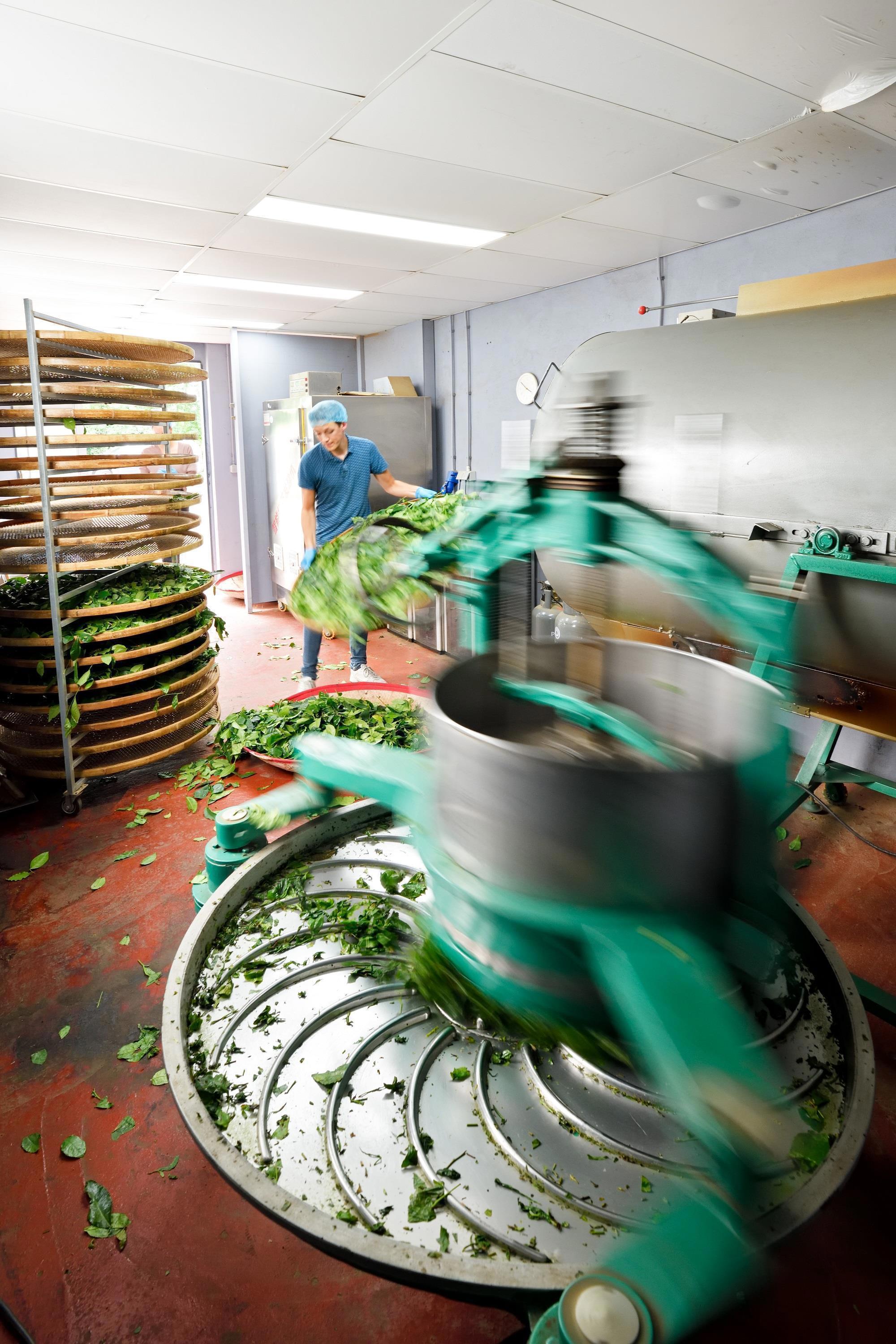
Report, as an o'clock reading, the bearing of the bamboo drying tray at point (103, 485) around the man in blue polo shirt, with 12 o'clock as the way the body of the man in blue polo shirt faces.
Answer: The bamboo drying tray is roughly at 1 o'clock from the man in blue polo shirt.

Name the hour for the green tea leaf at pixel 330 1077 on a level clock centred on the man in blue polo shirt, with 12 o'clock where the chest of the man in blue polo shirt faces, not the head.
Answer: The green tea leaf is roughly at 12 o'clock from the man in blue polo shirt.

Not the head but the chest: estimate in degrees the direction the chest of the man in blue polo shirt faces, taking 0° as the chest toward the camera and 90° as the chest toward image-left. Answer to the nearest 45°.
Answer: approximately 0°

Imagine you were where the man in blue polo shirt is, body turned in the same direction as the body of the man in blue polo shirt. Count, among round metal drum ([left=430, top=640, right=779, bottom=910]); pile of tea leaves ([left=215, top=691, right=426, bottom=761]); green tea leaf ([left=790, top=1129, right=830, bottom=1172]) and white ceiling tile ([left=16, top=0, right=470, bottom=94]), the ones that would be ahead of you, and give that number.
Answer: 4

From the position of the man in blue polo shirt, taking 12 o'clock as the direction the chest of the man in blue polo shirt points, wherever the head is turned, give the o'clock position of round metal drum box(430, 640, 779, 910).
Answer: The round metal drum is roughly at 12 o'clock from the man in blue polo shirt.

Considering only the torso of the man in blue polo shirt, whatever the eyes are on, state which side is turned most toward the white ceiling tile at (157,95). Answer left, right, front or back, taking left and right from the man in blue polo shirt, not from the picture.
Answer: front

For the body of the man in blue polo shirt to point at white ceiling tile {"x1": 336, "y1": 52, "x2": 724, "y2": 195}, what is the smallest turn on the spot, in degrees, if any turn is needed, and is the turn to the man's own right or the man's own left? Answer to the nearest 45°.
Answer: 0° — they already face it

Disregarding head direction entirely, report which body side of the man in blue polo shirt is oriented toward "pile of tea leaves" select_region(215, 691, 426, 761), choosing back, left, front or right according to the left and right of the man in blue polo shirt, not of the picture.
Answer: front

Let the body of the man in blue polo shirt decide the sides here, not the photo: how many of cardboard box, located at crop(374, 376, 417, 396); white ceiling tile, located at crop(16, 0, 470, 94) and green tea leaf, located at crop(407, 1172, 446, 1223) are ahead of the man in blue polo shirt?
2

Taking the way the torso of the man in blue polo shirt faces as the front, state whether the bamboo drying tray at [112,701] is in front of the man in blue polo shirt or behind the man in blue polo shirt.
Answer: in front

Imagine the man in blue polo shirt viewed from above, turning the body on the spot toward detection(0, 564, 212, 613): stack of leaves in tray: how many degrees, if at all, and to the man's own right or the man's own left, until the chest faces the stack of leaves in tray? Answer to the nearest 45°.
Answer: approximately 45° to the man's own right

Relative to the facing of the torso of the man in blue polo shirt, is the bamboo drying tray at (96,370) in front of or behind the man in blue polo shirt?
in front
